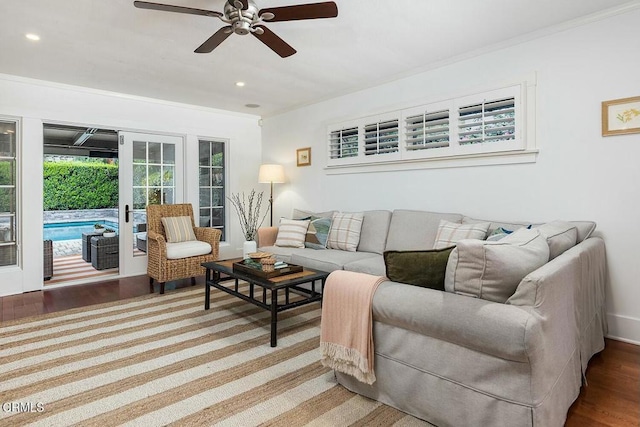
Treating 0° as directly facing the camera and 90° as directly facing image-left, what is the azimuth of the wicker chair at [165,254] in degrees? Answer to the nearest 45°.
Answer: approximately 315°

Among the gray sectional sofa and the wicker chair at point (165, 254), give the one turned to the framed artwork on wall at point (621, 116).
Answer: the wicker chair

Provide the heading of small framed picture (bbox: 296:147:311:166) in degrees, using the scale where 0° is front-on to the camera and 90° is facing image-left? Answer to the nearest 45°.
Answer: approximately 45°

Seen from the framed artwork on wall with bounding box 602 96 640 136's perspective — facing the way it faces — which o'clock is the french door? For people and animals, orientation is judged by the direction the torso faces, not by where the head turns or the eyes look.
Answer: The french door is roughly at 1 o'clock from the framed artwork on wall.

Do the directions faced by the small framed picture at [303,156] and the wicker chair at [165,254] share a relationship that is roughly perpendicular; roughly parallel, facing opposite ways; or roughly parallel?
roughly perpendicular

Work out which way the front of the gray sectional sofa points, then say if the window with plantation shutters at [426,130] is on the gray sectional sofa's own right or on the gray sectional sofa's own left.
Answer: on the gray sectional sofa's own right

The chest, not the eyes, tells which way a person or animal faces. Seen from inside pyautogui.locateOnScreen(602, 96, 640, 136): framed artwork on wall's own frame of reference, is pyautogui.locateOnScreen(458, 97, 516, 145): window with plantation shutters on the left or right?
on its right

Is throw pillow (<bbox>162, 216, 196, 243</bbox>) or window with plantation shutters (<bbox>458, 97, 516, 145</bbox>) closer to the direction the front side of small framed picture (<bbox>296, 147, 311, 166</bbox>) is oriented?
the throw pillow

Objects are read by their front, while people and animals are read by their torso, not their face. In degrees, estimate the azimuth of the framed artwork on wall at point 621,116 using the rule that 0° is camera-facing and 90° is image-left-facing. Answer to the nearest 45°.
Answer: approximately 45°

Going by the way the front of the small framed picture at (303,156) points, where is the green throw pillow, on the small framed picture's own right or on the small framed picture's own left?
on the small framed picture's own left

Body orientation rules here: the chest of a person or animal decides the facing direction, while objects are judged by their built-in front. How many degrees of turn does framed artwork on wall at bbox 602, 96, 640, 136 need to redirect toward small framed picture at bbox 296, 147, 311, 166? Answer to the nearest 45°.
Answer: approximately 45° to its right

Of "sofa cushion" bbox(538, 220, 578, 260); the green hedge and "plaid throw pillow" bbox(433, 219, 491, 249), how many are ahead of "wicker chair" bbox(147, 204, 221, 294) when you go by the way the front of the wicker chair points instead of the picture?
2

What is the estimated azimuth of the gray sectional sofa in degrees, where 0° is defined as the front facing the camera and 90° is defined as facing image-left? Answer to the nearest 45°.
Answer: approximately 45°

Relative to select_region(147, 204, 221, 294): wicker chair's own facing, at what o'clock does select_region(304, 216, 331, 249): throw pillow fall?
The throw pillow is roughly at 11 o'clock from the wicker chair.

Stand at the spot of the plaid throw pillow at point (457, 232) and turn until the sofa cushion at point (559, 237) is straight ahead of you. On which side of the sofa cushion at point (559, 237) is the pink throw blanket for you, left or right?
right
